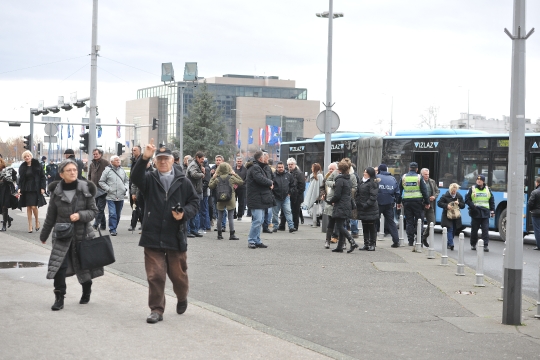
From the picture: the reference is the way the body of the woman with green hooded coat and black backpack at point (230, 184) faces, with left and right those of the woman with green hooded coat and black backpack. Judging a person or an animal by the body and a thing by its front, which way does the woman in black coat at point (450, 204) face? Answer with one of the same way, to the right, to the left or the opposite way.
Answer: the opposite way

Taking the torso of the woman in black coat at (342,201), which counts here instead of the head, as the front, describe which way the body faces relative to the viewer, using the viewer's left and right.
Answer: facing to the left of the viewer

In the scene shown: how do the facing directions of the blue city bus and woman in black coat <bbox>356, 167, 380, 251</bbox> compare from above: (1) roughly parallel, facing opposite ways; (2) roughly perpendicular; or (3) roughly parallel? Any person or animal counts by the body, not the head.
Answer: roughly perpendicular

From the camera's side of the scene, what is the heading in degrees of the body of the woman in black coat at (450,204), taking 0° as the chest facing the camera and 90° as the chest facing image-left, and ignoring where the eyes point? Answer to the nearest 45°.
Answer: approximately 0°

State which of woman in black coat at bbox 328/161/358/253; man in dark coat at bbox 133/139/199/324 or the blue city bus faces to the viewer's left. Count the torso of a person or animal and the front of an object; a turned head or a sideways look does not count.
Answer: the woman in black coat

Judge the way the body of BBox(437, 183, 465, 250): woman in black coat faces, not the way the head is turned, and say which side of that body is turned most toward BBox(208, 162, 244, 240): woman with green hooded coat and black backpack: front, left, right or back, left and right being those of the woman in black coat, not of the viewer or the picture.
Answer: right

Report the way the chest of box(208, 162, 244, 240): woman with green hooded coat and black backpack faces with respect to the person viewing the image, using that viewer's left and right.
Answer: facing away from the viewer

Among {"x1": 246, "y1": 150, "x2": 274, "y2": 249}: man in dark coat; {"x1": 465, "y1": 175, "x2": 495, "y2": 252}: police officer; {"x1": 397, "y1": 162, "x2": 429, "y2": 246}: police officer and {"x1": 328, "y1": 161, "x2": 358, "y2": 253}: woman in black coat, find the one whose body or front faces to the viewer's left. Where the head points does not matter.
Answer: the woman in black coat

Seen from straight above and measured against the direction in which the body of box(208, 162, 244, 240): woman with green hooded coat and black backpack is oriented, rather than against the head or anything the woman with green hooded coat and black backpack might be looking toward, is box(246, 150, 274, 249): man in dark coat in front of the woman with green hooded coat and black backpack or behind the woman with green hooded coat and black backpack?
behind

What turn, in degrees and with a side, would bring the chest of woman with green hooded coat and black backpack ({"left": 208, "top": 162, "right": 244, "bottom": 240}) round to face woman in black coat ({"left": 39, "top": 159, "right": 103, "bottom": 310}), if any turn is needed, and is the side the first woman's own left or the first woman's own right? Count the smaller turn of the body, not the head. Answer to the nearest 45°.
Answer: approximately 180°
